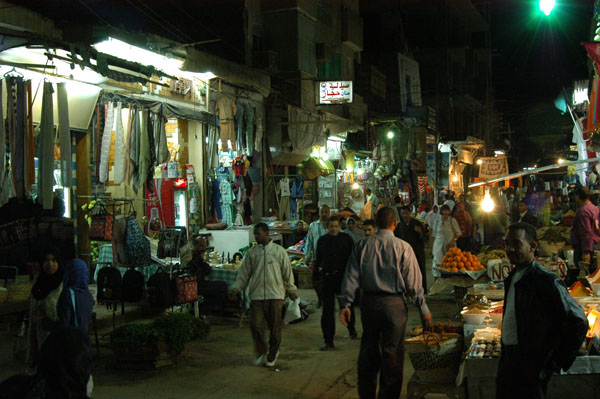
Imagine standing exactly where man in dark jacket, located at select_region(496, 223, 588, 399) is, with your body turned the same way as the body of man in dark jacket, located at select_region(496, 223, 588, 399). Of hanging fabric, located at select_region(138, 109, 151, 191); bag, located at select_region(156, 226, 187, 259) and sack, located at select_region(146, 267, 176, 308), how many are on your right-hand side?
3

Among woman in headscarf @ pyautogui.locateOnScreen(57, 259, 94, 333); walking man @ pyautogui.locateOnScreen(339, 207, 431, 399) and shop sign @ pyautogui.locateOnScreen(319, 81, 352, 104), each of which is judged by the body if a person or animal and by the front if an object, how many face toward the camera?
1

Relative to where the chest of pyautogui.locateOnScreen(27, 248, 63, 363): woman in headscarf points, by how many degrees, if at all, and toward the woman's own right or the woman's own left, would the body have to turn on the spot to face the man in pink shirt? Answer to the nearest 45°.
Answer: approximately 45° to the woman's own left

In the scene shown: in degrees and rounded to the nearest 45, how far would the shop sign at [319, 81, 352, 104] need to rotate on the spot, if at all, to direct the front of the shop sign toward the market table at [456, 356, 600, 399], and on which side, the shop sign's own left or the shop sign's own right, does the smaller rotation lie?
0° — it already faces it

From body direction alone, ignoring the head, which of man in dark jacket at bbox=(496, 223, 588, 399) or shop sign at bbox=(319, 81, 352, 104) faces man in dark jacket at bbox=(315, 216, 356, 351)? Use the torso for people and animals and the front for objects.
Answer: the shop sign

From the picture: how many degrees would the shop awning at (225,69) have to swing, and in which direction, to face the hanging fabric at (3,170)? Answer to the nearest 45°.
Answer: approximately 90° to its right

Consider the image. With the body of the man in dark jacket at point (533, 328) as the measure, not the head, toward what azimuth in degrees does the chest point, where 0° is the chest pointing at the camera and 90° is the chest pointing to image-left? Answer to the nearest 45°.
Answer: approximately 45°

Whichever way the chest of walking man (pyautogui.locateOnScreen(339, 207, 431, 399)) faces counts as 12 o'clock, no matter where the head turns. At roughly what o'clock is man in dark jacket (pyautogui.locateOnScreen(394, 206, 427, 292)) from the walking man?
The man in dark jacket is roughly at 12 o'clock from the walking man.

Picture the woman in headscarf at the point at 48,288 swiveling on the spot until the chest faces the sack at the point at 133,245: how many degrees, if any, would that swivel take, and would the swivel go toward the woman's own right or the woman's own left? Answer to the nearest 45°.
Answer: approximately 90° to the woman's own left

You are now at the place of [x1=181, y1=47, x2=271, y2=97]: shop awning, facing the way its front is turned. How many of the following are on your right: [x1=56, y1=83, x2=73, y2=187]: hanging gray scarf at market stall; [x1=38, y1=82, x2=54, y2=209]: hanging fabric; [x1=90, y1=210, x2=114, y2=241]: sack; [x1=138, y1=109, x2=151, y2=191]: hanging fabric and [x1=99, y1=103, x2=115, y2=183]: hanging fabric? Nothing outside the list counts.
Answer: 5

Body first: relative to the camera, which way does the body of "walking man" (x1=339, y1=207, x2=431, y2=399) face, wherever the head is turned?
away from the camera
